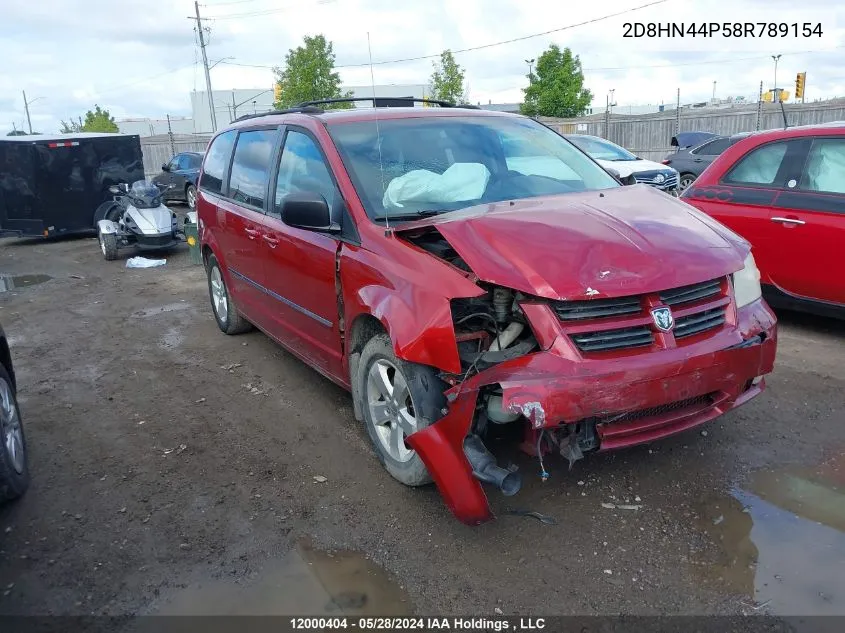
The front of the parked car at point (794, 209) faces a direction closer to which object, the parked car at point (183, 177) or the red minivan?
the red minivan

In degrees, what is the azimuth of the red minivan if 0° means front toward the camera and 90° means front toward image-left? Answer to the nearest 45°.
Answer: approximately 315°

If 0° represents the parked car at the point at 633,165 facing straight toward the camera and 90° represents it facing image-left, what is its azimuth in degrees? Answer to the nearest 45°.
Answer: approximately 315°

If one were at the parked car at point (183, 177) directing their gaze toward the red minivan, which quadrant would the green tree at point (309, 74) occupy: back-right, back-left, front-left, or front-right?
back-left

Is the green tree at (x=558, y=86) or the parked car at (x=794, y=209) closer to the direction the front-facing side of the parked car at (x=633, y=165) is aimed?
the parked car

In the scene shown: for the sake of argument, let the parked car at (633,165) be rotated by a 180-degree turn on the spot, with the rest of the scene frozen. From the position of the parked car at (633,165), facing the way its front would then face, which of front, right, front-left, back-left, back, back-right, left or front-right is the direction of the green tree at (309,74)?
front

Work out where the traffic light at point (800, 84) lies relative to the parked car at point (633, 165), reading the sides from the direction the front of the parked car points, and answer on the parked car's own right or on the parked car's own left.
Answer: on the parked car's own left

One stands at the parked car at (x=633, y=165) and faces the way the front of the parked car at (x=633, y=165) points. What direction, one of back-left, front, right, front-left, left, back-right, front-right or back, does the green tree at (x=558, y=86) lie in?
back-left
